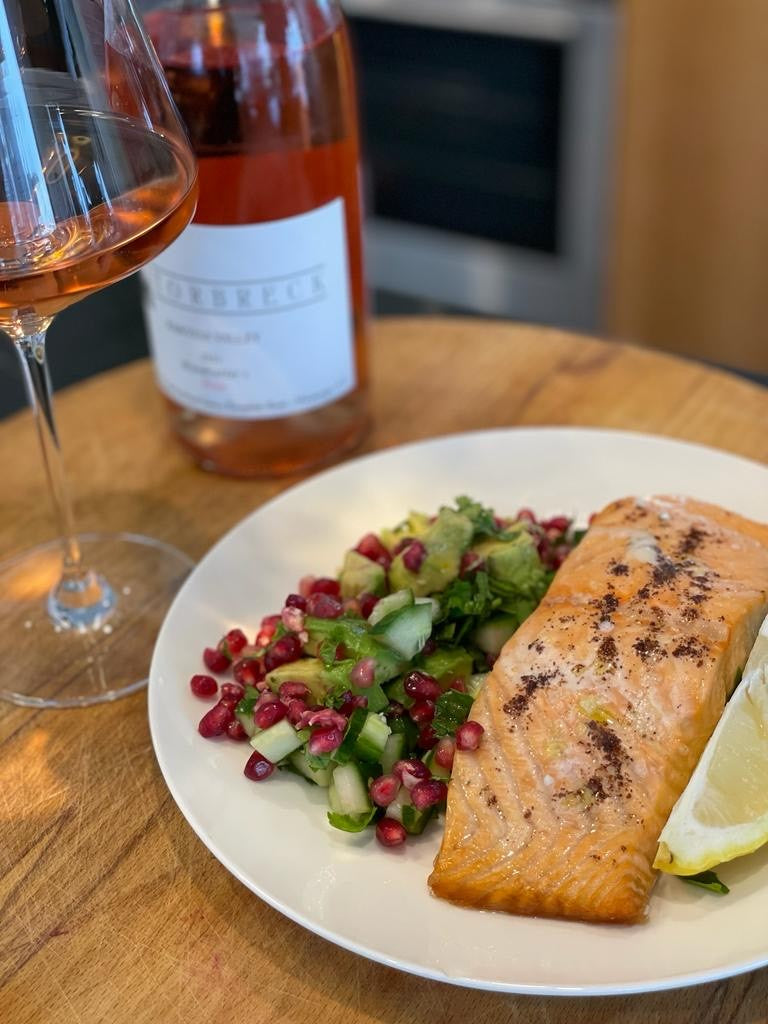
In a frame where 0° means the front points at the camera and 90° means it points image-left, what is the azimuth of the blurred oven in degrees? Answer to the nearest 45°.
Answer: approximately 45°

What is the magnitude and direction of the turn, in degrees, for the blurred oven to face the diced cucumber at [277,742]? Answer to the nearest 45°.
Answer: approximately 45° to its left

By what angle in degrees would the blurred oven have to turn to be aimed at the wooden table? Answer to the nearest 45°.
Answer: approximately 45° to its left
